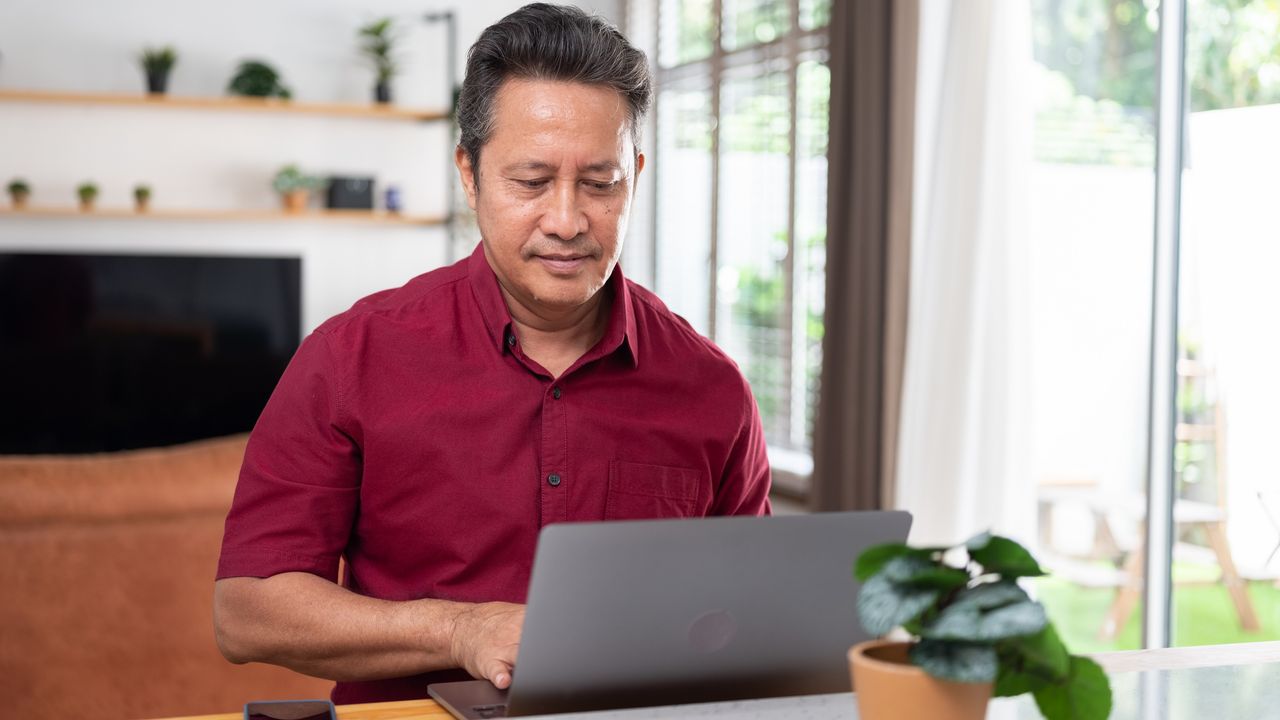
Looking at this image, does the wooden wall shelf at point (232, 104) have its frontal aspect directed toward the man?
yes

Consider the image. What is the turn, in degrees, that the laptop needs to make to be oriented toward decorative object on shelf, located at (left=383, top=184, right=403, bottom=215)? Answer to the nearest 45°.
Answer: approximately 45° to its right

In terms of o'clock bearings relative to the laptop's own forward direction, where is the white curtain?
The white curtain is roughly at 2 o'clock from the laptop.

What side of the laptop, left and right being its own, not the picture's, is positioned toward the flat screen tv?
front

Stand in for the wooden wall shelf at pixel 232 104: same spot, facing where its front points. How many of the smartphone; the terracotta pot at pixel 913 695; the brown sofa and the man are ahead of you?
4

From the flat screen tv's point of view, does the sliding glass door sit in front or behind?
in front
